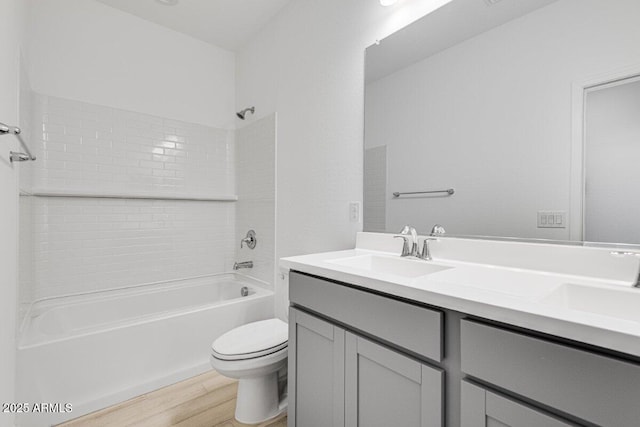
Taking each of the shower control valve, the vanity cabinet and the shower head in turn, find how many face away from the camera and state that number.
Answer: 0

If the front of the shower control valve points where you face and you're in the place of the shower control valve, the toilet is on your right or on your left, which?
on your left

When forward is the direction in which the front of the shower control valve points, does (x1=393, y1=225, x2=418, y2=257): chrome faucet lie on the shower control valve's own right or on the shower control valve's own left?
on the shower control valve's own left

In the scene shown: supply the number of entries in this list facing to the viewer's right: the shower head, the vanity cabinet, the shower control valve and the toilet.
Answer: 0

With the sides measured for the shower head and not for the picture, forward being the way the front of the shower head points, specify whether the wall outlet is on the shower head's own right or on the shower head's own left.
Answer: on the shower head's own left

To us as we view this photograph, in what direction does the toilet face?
facing the viewer and to the left of the viewer

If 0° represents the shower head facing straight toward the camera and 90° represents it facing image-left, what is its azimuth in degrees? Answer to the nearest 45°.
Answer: approximately 45°

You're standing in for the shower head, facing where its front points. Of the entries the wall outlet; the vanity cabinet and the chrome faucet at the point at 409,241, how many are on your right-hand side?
0

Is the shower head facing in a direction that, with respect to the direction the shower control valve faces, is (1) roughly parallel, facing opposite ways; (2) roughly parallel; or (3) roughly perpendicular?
roughly parallel

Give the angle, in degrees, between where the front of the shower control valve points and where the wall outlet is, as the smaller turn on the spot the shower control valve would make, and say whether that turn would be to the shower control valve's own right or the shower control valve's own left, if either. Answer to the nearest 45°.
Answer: approximately 90° to the shower control valve's own left

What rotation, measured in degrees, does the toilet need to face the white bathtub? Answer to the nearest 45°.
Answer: approximately 90° to its right

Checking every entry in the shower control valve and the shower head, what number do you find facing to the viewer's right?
0
